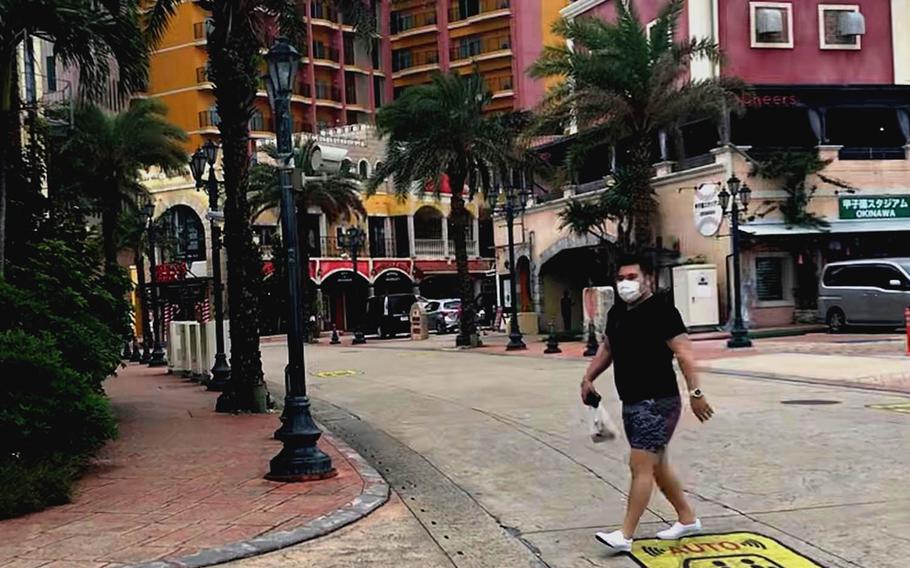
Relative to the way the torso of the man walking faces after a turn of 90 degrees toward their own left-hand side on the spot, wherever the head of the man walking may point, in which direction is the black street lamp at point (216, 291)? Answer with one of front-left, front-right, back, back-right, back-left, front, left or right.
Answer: back

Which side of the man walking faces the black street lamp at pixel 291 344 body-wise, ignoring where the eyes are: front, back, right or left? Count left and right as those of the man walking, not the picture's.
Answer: right

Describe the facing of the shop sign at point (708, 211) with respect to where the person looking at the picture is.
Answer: facing the viewer

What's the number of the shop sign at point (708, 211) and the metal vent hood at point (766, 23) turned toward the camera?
2

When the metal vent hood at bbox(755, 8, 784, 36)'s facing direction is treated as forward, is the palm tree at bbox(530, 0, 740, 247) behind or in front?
in front

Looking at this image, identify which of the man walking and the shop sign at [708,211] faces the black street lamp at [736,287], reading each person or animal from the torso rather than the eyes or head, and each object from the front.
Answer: the shop sign

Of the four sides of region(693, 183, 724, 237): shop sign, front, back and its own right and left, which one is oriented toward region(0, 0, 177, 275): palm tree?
front

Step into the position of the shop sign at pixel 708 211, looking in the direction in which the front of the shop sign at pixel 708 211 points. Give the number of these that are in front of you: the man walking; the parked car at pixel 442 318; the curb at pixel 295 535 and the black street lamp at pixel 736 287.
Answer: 3

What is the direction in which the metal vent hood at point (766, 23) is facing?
toward the camera

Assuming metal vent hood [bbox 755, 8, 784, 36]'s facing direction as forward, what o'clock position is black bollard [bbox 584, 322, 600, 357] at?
The black bollard is roughly at 1 o'clock from the metal vent hood.
